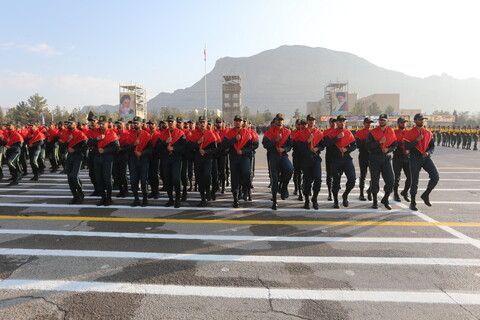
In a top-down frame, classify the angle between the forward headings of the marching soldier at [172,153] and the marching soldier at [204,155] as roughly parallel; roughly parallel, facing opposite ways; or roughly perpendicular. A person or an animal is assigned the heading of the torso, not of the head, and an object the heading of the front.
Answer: roughly parallel

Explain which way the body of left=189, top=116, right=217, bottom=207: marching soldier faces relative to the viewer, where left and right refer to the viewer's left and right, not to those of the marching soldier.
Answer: facing the viewer

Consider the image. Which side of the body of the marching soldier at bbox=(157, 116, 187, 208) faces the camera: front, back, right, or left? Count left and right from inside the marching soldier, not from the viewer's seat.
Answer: front

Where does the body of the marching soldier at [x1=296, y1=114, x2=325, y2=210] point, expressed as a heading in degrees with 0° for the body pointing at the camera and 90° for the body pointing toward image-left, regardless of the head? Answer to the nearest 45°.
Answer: approximately 0°

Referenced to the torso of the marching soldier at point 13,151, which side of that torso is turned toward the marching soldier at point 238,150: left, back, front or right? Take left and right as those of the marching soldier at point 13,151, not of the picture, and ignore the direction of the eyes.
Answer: left

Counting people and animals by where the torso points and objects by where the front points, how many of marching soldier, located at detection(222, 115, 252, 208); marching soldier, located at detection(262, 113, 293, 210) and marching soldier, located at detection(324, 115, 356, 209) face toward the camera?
3

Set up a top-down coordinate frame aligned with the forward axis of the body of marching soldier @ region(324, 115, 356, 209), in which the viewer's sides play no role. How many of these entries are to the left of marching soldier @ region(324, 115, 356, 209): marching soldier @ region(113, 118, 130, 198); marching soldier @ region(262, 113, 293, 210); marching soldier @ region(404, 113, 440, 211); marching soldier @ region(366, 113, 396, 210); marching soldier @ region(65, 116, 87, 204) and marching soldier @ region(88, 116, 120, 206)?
2

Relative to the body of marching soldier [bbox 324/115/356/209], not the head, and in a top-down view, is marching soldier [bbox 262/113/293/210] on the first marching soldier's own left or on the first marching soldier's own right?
on the first marching soldier's own right

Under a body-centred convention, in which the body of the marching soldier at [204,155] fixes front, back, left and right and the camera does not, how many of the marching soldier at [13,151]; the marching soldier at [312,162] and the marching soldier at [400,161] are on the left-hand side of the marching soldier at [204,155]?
2

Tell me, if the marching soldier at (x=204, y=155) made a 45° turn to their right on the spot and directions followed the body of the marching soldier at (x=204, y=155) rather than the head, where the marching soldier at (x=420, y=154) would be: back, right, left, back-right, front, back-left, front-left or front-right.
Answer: back-left

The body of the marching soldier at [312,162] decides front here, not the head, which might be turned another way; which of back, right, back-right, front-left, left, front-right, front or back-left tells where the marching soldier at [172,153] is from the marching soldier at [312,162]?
right

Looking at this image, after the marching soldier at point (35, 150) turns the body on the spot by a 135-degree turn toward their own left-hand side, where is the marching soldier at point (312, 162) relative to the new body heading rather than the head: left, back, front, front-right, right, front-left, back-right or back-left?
front-right

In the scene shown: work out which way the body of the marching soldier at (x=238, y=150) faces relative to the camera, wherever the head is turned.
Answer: toward the camera
